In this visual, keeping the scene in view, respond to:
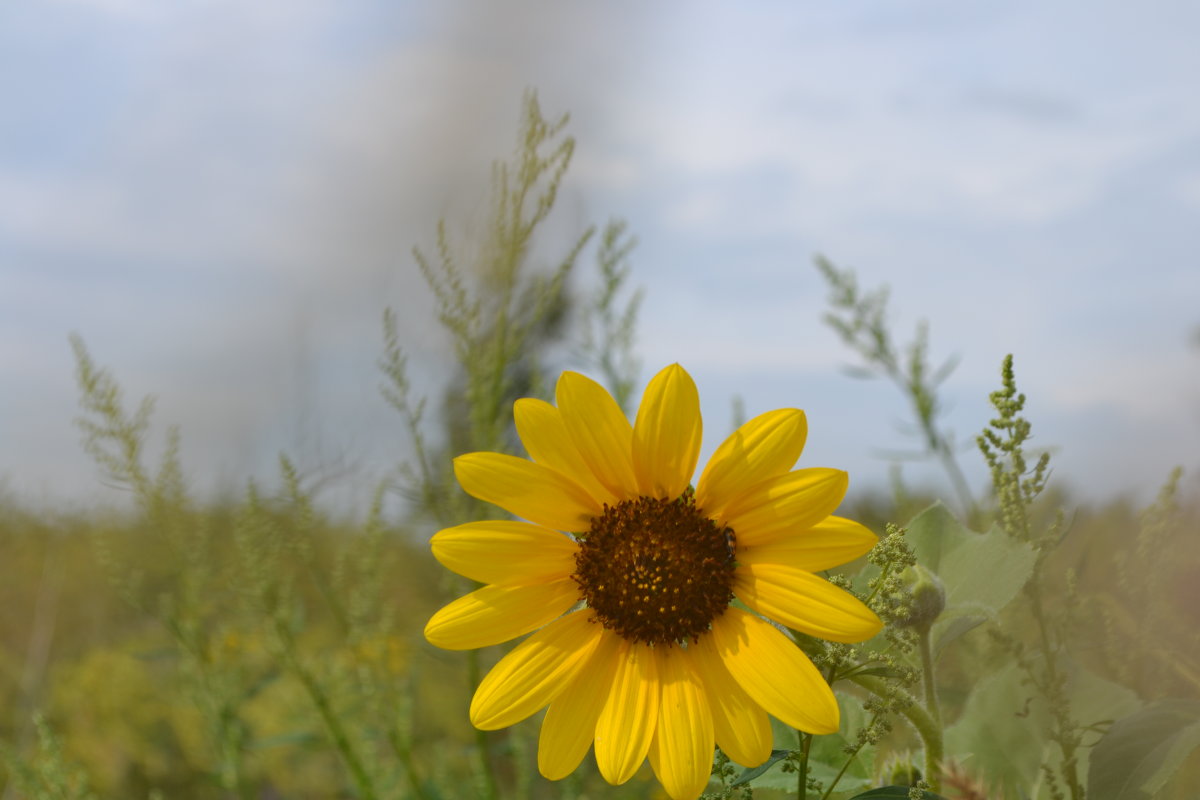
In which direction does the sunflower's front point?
toward the camera
